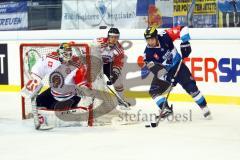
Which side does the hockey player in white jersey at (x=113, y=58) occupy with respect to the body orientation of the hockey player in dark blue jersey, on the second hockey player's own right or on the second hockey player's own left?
on the second hockey player's own right

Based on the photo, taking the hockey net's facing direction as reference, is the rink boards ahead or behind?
behind

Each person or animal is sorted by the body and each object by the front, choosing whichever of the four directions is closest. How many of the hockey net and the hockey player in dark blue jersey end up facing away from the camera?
0

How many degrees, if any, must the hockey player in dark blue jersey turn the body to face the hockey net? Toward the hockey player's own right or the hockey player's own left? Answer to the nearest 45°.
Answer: approximately 45° to the hockey player's own right

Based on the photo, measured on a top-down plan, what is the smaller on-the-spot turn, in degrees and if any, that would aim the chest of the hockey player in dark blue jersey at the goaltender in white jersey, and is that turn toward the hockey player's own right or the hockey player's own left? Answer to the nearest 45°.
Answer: approximately 45° to the hockey player's own right
